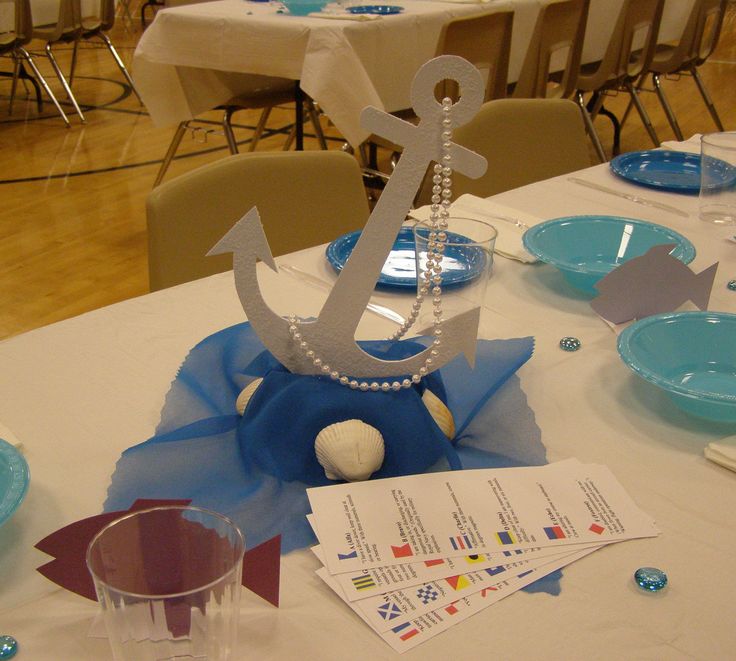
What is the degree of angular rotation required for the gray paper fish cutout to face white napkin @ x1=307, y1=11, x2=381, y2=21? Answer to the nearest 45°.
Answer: approximately 45° to its right

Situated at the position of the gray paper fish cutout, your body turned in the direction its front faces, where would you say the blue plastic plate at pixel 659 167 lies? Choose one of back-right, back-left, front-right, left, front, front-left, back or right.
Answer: right

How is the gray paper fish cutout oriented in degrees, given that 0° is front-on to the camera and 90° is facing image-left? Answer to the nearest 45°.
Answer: approximately 90°

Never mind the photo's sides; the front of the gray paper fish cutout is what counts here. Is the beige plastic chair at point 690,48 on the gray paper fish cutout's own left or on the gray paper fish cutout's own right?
on the gray paper fish cutout's own right

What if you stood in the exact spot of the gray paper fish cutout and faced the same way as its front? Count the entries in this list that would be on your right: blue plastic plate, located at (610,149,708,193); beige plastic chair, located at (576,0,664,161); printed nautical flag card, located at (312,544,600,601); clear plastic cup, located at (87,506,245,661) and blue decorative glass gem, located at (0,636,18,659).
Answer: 2

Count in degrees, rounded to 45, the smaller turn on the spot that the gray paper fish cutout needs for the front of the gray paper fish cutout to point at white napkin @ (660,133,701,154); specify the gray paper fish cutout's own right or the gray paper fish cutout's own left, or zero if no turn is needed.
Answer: approximately 90° to the gray paper fish cutout's own right

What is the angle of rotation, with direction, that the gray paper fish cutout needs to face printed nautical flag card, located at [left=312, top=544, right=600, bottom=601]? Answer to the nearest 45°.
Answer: approximately 90° to its left

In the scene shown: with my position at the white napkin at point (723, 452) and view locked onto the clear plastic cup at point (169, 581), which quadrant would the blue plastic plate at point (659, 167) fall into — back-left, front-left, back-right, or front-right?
back-right

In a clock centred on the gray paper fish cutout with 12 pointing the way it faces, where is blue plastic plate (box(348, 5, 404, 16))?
The blue plastic plate is roughly at 2 o'clock from the gray paper fish cutout.

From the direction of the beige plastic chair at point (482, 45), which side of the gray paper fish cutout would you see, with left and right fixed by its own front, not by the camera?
right

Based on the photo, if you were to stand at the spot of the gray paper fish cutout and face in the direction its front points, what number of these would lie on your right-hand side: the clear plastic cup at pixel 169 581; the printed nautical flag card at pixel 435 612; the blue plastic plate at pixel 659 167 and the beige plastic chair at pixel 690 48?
2

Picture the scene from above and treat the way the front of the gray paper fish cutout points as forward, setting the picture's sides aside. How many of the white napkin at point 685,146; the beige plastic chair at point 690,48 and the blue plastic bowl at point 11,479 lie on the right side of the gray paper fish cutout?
2
